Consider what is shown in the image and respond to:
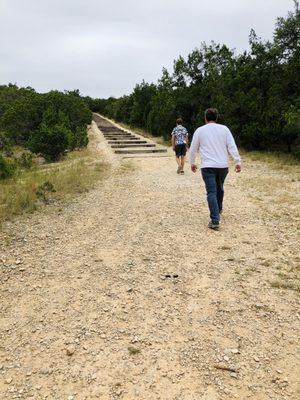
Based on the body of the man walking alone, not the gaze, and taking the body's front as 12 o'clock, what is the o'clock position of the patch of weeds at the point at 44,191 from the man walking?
The patch of weeds is roughly at 10 o'clock from the man walking.

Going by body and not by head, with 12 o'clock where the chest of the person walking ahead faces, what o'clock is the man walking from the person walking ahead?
The man walking is roughly at 6 o'clock from the person walking ahead.

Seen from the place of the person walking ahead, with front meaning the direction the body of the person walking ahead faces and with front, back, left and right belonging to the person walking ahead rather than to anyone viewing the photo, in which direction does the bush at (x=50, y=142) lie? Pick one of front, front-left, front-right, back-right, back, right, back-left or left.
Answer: front-left

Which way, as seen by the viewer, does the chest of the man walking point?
away from the camera

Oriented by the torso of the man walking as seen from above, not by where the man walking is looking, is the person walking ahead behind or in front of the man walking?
in front

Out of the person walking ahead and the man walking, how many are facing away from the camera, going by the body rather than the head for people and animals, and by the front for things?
2

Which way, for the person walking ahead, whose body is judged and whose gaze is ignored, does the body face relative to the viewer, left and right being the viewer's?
facing away from the viewer

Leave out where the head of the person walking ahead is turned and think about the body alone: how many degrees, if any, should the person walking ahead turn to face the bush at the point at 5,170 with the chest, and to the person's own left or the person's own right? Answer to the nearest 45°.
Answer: approximately 90° to the person's own left
